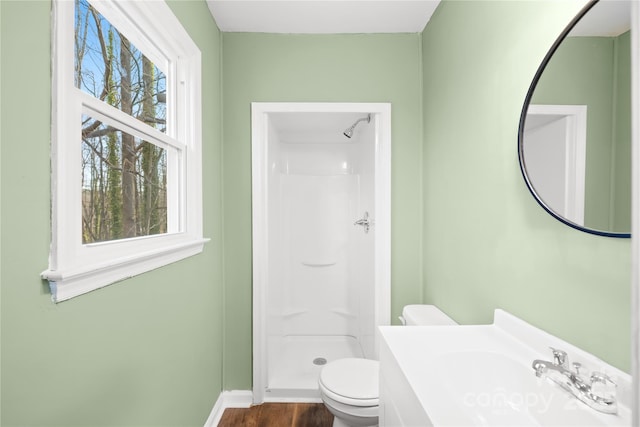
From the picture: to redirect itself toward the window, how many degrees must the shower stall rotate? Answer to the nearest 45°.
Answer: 0° — it already faces it

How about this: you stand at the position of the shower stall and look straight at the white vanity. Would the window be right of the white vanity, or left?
right

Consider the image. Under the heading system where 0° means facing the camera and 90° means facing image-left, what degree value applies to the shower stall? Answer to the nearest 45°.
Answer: approximately 0°

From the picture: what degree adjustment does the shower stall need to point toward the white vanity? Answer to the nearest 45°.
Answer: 0° — it already faces it

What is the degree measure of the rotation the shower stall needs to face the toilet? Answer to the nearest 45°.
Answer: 0° — it already faces it
